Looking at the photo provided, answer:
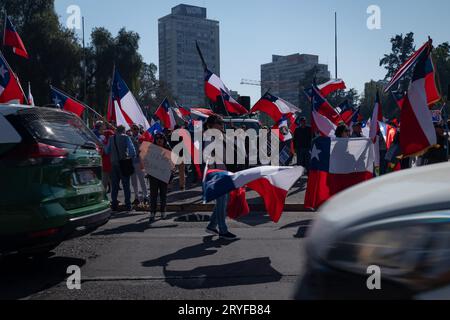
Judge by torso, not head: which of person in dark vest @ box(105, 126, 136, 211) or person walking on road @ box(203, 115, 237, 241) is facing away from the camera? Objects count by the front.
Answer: the person in dark vest

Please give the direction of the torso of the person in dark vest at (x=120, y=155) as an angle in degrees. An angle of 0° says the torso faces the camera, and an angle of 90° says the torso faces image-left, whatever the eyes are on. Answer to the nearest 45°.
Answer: approximately 180°

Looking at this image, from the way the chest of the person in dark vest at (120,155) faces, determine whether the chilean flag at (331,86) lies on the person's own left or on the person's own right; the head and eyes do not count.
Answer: on the person's own right

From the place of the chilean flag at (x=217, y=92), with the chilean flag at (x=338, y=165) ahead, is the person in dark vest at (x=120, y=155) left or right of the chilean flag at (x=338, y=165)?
right

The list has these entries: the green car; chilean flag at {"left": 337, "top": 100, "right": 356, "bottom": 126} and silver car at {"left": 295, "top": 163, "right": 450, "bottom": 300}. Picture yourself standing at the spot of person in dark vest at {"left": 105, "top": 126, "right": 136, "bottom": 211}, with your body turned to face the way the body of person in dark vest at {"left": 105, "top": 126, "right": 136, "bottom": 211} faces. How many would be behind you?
2
